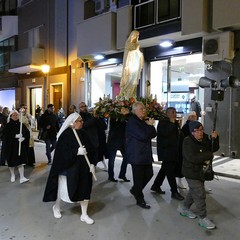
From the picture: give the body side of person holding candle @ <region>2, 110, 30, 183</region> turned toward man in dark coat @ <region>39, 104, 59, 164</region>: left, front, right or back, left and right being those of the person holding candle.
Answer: left

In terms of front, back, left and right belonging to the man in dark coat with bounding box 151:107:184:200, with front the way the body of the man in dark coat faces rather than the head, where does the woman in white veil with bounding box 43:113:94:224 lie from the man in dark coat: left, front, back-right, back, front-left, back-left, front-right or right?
right

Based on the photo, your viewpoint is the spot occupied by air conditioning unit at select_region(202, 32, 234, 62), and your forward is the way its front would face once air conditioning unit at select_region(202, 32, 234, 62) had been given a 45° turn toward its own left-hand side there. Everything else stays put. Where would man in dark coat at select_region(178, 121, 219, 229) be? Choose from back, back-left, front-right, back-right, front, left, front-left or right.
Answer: front

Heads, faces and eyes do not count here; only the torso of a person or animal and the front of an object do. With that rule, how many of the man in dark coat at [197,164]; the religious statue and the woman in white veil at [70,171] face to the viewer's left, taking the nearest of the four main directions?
0

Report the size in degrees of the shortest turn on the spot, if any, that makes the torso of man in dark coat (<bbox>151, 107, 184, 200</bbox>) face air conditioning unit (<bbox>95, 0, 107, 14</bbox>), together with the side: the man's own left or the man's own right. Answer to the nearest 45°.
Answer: approximately 135° to the man's own left

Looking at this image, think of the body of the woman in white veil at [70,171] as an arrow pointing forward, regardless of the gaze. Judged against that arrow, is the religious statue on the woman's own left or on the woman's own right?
on the woman's own left

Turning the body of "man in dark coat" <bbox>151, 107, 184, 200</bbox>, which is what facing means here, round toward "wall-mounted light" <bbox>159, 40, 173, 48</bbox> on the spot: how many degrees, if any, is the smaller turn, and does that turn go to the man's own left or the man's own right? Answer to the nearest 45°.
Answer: approximately 135° to the man's own left

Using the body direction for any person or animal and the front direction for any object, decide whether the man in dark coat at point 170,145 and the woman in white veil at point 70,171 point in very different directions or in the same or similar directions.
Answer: same or similar directions

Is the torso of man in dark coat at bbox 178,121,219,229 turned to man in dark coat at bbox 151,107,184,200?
no

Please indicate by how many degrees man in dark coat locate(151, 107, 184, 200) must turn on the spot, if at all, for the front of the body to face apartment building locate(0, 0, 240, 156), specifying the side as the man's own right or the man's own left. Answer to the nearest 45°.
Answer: approximately 135° to the man's own left

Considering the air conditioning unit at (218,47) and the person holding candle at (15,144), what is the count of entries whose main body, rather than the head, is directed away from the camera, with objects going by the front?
0

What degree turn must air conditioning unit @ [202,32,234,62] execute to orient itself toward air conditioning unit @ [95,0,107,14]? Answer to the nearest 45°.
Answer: approximately 90° to its right

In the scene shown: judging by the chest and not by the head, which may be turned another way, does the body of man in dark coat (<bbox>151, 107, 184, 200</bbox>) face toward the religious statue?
no

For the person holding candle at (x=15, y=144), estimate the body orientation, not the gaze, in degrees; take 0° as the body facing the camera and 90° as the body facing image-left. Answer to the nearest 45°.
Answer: approximately 315°

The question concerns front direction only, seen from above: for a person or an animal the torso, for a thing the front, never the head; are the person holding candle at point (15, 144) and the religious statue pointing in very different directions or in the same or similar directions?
same or similar directions

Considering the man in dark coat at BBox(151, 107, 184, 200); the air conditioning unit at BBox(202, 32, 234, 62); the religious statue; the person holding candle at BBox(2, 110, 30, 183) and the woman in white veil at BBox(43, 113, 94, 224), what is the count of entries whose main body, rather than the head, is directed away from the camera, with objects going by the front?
0

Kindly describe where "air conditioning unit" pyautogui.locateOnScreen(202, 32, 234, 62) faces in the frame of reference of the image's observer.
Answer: facing the viewer and to the left of the viewer
